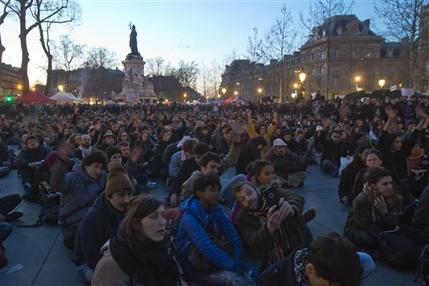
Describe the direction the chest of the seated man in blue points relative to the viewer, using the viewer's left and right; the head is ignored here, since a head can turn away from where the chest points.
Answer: facing the viewer and to the right of the viewer

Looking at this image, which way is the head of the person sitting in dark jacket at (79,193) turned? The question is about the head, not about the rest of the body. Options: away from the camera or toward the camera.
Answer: toward the camera

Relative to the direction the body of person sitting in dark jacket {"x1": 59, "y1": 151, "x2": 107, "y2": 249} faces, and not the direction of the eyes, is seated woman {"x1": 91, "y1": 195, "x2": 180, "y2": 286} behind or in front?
in front

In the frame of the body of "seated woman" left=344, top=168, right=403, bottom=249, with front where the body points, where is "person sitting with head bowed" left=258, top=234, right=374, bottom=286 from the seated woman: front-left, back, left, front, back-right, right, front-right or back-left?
front-right

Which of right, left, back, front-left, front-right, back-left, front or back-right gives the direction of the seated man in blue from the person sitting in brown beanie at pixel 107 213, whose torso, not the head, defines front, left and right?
front-left

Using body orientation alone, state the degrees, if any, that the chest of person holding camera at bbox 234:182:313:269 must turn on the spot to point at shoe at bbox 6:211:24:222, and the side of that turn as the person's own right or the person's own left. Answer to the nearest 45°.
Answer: approximately 135° to the person's own right

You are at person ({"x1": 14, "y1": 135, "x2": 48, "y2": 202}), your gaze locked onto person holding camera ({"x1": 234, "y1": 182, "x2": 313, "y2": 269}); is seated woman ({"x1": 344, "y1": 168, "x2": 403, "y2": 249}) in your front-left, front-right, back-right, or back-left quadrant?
front-left

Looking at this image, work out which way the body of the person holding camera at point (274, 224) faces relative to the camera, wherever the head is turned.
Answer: toward the camera

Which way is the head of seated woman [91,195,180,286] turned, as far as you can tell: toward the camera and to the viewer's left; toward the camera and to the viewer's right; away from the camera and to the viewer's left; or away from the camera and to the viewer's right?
toward the camera and to the viewer's right
